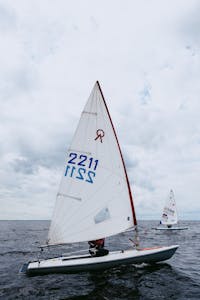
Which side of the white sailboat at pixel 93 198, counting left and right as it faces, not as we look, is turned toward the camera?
right
